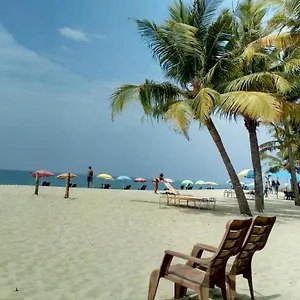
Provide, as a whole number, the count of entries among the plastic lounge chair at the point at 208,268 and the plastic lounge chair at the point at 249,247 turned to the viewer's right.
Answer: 0

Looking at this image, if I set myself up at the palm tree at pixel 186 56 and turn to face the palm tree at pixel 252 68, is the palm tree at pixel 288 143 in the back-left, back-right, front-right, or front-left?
front-left

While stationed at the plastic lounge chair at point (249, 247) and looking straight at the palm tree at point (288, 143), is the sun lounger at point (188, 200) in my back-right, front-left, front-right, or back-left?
front-left

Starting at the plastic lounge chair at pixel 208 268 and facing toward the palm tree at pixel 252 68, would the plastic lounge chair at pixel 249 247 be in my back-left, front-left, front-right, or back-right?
front-right

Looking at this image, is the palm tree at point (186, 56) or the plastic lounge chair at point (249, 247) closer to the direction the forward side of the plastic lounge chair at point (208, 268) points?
the palm tree

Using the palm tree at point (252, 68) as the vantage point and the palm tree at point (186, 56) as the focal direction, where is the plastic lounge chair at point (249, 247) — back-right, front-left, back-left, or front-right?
front-left

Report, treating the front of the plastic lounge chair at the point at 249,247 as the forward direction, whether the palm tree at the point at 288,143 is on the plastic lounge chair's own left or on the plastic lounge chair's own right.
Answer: on the plastic lounge chair's own right
